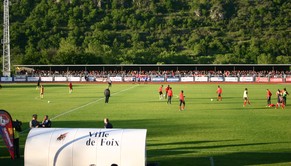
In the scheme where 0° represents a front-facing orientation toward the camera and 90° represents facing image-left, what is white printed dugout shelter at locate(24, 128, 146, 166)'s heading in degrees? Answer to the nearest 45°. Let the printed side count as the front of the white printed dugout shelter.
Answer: approximately 0°

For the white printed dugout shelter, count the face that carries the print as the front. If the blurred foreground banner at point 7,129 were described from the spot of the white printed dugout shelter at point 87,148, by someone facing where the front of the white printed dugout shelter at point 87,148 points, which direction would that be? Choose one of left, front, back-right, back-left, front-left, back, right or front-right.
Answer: back-right
